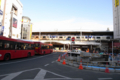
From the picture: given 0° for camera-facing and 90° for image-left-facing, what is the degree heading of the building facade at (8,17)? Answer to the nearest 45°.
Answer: approximately 315°

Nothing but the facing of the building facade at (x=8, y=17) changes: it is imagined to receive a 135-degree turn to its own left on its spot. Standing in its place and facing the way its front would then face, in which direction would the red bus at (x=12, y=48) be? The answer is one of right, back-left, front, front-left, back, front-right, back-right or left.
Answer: back
